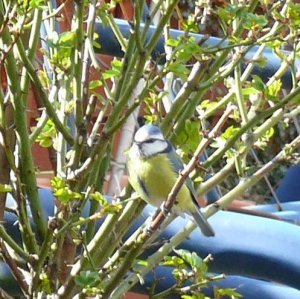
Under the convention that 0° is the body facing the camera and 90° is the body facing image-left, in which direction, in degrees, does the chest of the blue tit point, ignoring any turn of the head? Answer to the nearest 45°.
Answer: approximately 45°
